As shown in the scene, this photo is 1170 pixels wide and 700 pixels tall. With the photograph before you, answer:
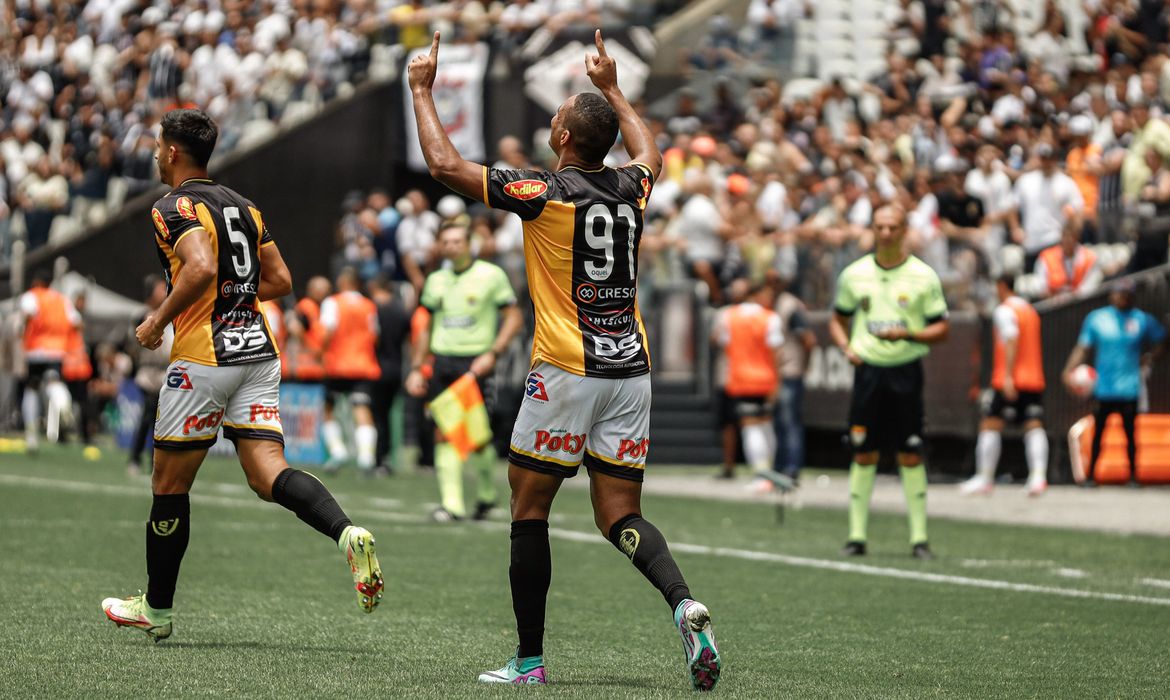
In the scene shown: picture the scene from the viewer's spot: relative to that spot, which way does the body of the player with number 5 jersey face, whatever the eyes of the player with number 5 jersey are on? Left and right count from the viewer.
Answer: facing away from the viewer and to the left of the viewer

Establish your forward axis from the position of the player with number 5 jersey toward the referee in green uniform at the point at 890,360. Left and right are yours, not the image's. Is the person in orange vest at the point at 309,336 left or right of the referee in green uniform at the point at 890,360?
left

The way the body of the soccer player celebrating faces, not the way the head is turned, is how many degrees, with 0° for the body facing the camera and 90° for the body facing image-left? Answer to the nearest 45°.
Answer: approximately 135°

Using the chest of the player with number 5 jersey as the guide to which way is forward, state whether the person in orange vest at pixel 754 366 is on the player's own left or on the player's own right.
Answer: on the player's own right

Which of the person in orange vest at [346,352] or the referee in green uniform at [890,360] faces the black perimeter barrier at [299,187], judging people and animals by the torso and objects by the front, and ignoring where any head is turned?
the person in orange vest

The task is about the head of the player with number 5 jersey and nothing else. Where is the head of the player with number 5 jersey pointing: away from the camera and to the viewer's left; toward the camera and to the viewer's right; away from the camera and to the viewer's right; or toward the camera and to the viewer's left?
away from the camera and to the viewer's left

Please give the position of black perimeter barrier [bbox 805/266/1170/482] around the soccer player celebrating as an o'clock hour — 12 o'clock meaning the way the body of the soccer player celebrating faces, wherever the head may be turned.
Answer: The black perimeter barrier is roughly at 2 o'clock from the soccer player celebrating.

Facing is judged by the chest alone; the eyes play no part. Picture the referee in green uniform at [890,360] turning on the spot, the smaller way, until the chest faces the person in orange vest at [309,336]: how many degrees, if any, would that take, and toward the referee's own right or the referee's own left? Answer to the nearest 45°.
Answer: approximately 135° to the referee's own right

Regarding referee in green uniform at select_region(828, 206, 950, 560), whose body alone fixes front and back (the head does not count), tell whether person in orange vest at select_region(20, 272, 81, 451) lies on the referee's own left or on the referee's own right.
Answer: on the referee's own right

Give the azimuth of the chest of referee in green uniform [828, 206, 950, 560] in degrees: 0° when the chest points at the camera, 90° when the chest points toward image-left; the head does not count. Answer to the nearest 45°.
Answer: approximately 0°

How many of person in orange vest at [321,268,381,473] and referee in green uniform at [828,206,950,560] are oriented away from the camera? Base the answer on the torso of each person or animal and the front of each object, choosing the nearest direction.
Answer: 1
